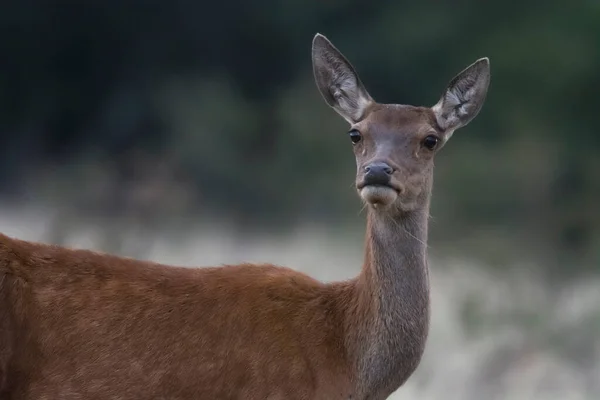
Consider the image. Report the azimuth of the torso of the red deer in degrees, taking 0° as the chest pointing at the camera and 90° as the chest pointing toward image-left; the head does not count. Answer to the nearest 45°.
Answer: approximately 270°
